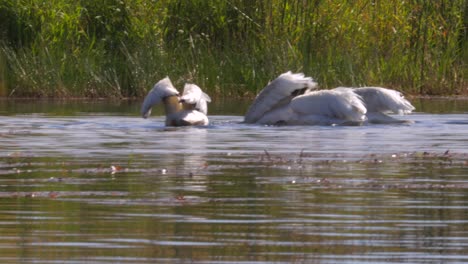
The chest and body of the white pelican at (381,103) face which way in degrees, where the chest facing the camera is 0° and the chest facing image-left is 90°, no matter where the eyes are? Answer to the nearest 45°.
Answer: approximately 90°

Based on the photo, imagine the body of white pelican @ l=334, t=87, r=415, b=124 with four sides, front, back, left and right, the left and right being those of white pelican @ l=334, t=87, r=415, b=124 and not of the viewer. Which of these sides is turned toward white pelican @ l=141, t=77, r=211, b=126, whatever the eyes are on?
front

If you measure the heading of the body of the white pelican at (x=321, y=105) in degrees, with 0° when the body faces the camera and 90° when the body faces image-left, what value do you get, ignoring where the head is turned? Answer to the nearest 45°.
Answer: approximately 90°

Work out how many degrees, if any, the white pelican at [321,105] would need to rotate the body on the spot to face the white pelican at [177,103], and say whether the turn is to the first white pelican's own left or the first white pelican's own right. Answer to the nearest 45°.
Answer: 0° — it already faces it
